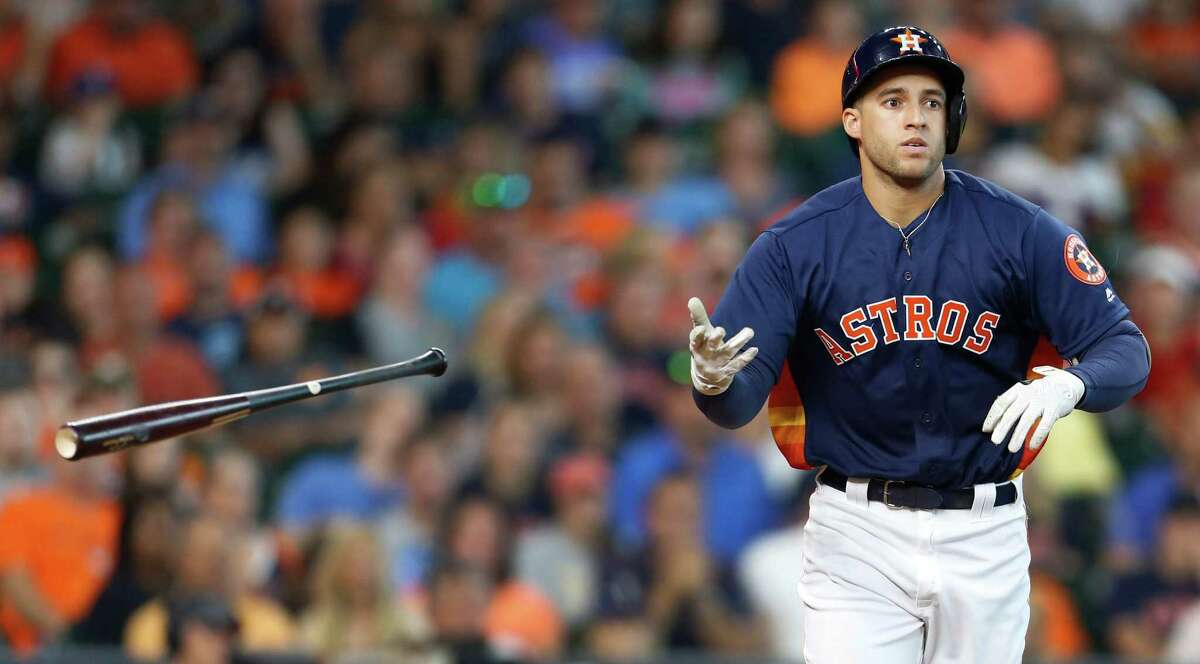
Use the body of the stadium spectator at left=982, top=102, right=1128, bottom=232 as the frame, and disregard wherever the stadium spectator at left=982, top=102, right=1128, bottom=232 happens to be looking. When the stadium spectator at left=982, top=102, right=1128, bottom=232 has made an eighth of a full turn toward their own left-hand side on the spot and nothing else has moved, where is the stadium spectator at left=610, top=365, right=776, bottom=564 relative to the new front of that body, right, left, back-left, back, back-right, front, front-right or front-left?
right

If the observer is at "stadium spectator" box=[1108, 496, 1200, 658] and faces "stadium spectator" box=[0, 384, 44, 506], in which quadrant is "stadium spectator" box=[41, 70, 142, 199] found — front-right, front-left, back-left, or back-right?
front-right

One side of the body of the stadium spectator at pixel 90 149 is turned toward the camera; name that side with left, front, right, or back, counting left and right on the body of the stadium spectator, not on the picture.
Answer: front

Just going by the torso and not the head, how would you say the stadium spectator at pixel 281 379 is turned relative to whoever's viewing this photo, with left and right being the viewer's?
facing the viewer

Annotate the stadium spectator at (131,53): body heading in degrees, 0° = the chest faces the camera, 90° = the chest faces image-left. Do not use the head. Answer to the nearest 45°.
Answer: approximately 0°

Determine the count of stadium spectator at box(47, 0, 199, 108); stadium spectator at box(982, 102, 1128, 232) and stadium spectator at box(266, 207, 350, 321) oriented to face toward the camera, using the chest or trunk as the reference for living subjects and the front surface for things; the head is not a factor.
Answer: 3

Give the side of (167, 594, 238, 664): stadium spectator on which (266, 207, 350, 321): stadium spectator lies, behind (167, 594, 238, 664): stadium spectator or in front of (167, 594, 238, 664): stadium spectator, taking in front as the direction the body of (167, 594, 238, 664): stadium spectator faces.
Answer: behind

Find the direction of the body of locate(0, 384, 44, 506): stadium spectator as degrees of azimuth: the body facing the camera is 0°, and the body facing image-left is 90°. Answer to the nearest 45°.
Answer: approximately 0°

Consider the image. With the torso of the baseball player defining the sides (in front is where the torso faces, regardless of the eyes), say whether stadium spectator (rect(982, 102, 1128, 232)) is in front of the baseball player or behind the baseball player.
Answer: behind

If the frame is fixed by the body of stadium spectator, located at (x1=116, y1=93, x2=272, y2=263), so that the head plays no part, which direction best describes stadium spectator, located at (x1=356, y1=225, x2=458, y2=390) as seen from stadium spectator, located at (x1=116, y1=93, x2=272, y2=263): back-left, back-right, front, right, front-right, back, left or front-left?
front-left
